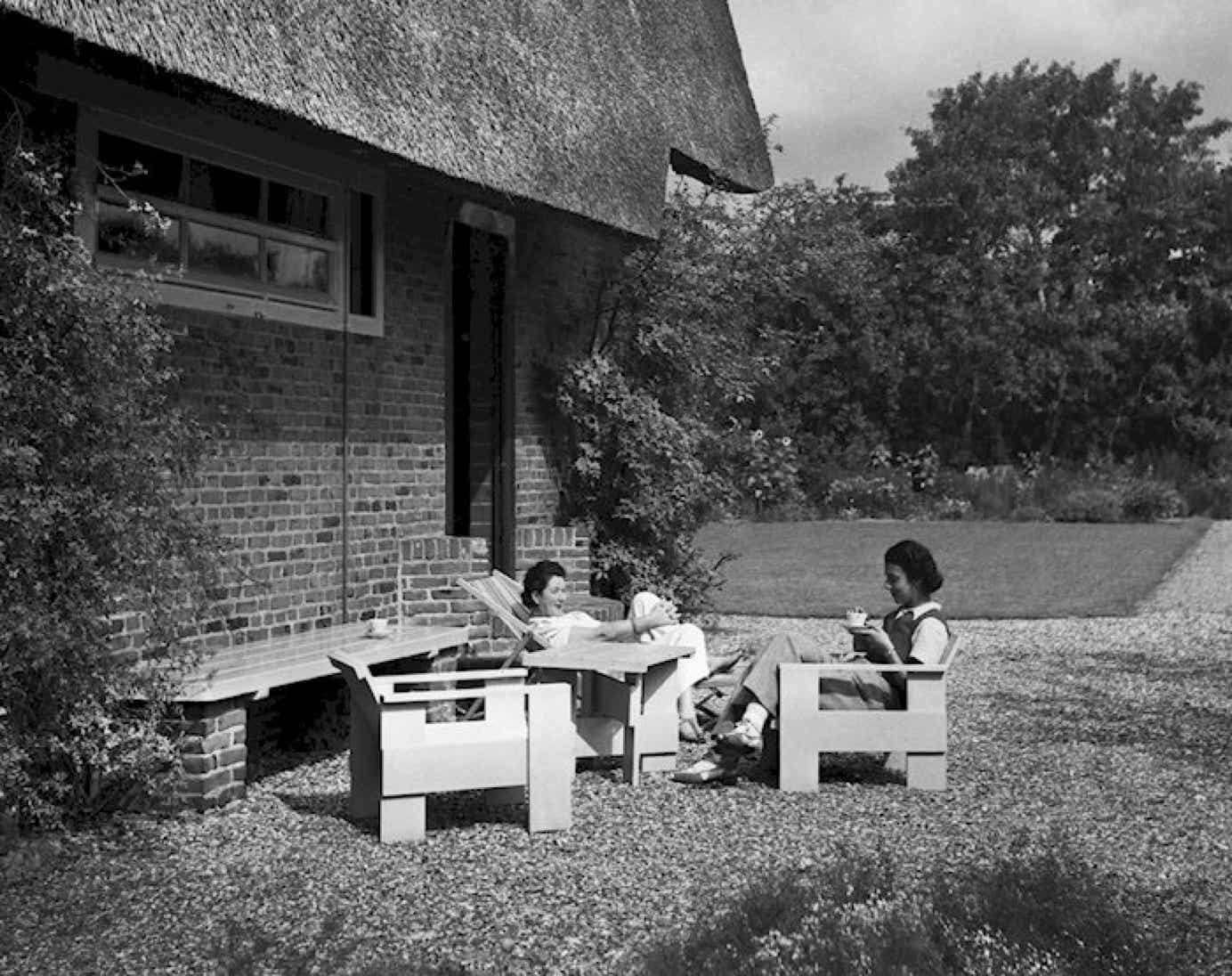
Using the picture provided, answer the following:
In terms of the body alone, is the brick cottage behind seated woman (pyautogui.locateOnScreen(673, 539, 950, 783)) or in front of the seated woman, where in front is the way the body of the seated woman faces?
in front

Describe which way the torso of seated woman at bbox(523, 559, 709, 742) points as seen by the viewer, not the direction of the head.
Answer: to the viewer's right

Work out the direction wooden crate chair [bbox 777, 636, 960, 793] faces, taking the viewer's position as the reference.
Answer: facing to the left of the viewer

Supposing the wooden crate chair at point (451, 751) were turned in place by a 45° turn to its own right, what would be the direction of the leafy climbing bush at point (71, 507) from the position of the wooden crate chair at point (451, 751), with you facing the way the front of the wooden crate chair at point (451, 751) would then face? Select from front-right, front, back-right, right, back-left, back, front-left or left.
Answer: back-right

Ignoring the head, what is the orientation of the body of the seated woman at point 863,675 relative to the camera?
to the viewer's left

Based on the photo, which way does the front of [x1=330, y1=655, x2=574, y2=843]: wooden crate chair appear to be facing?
to the viewer's right

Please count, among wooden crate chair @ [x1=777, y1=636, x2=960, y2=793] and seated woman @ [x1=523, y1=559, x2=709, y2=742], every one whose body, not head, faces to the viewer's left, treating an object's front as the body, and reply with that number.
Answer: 1

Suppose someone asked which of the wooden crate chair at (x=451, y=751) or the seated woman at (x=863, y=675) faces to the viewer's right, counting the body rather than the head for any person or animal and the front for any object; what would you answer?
the wooden crate chair

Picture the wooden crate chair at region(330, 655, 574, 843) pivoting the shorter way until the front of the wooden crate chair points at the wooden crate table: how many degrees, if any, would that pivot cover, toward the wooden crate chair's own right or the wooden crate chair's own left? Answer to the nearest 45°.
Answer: approximately 45° to the wooden crate chair's own left

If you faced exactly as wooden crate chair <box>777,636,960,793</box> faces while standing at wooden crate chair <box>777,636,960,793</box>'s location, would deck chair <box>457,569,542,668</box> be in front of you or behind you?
in front

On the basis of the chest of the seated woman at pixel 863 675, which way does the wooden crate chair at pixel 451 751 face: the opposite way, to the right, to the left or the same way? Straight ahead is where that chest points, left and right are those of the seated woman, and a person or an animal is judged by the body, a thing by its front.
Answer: the opposite way

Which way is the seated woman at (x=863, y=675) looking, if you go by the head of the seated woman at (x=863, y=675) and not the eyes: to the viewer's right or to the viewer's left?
to the viewer's left

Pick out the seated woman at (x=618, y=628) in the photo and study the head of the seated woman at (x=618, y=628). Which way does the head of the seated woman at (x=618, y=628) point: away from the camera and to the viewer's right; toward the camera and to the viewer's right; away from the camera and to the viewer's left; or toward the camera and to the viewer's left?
toward the camera and to the viewer's right

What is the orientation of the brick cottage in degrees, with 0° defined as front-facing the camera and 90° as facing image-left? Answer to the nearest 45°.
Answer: approximately 315°
